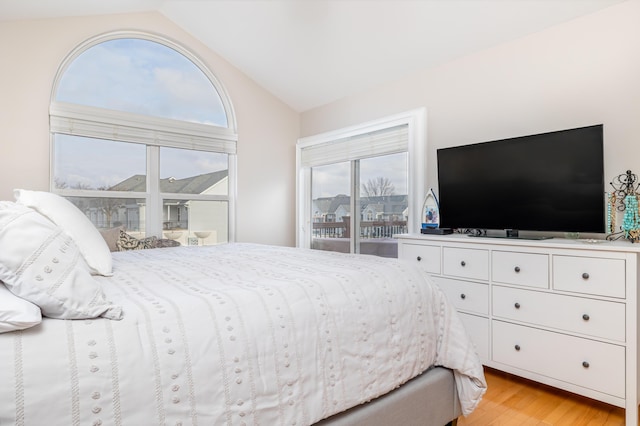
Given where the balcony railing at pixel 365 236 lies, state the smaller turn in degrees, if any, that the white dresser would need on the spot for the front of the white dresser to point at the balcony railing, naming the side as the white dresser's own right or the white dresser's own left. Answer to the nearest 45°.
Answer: approximately 90° to the white dresser's own right

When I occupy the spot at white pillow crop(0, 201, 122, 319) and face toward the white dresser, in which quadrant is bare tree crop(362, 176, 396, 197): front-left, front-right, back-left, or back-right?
front-left

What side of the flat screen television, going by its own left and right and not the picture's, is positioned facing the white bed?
front

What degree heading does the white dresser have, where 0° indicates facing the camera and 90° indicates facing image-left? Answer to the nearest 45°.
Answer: approximately 45°

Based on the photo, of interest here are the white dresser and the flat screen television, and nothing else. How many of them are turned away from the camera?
0

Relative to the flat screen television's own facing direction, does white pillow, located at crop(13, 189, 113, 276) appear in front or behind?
in front

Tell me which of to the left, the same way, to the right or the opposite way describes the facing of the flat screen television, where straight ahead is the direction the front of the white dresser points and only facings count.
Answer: the same way

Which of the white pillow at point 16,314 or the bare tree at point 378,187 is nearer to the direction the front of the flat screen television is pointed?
the white pillow
